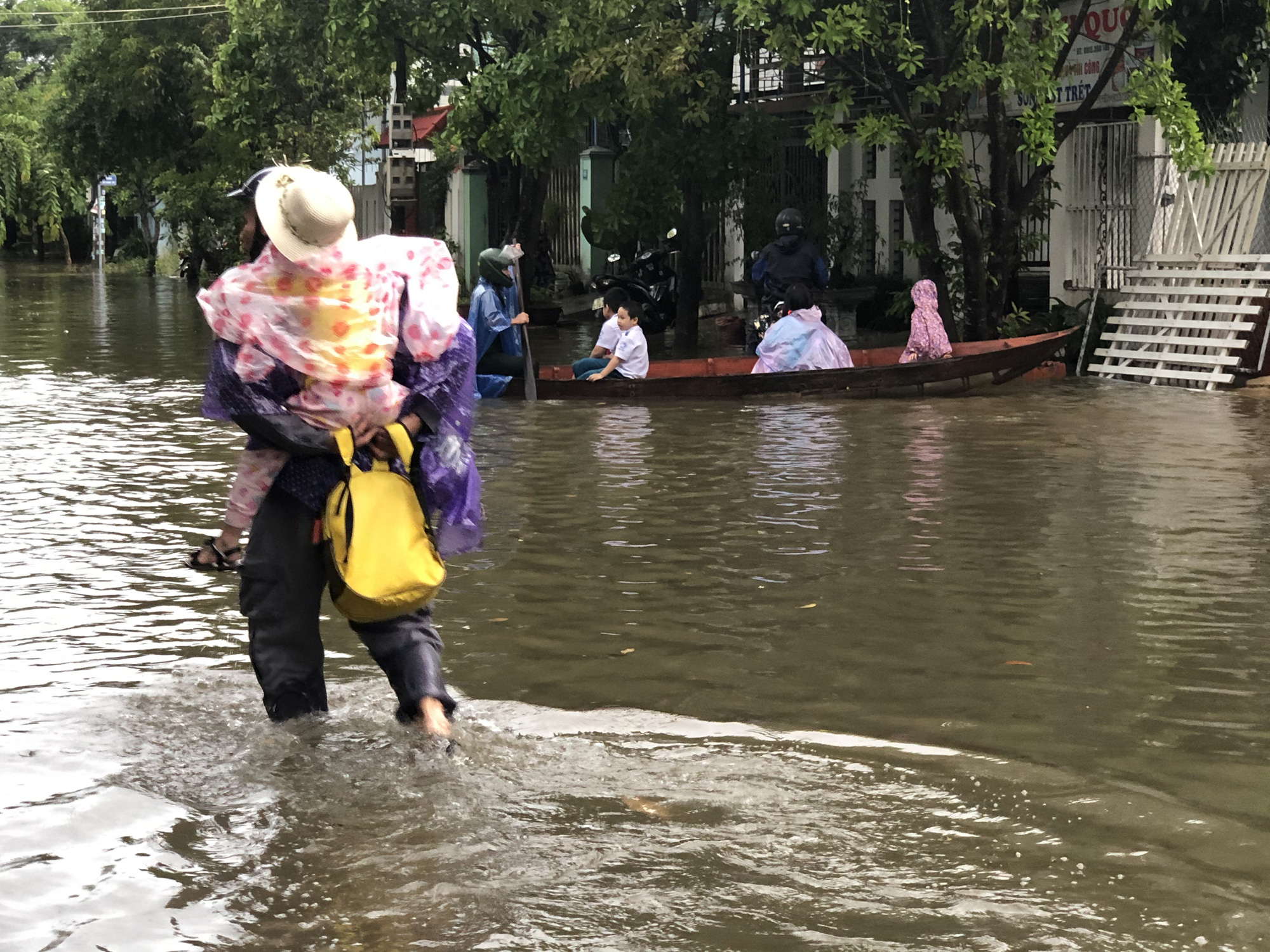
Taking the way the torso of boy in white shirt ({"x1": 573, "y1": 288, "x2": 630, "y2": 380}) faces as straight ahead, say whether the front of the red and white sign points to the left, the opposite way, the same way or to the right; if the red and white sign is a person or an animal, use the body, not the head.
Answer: to the left

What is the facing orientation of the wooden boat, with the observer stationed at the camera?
facing to the right of the viewer

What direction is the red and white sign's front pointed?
toward the camera

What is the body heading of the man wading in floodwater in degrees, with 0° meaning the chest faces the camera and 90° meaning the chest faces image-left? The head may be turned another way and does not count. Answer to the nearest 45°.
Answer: approximately 135°

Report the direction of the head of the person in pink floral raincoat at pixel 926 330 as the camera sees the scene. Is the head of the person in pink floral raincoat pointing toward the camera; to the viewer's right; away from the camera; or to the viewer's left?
away from the camera

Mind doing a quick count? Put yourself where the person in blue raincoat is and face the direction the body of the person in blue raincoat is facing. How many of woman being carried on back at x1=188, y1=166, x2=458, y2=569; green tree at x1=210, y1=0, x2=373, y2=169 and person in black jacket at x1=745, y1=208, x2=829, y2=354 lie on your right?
1

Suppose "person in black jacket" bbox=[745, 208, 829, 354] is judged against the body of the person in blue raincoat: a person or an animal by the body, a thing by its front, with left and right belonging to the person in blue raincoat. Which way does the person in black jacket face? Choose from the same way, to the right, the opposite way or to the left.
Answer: to the left

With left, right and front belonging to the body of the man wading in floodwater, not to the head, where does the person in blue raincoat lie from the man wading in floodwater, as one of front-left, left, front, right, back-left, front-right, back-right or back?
front-right

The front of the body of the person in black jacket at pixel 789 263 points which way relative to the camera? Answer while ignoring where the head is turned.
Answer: away from the camera

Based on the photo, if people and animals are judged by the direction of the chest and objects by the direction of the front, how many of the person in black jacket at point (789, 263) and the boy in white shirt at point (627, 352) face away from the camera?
1

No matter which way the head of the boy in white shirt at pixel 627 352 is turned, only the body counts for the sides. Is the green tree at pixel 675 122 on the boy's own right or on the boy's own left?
on the boy's own right

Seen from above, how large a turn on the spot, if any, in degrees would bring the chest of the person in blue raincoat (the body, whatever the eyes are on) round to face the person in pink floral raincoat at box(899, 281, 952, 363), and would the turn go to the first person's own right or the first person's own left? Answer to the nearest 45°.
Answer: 0° — they already face them

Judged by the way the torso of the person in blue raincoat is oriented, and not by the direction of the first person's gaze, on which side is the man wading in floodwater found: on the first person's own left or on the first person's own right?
on the first person's own right

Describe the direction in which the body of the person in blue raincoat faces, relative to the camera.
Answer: to the viewer's right

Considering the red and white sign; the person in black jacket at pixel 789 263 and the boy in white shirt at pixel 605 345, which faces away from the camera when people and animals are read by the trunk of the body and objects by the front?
the person in black jacket

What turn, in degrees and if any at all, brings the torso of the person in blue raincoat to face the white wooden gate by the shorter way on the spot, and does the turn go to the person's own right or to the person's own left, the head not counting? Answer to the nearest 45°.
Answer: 0° — they already face it
